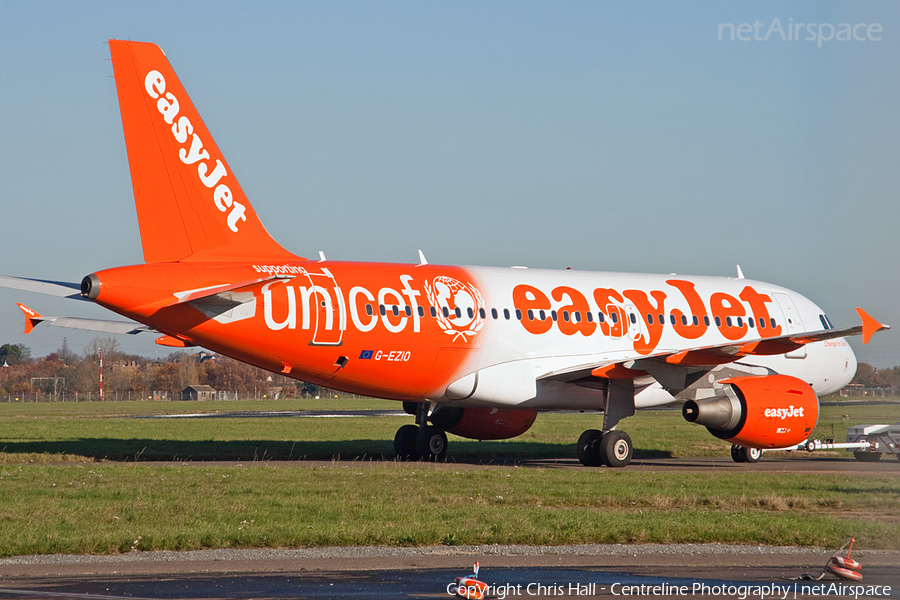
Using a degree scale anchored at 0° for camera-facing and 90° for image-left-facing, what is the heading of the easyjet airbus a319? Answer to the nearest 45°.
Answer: approximately 225°

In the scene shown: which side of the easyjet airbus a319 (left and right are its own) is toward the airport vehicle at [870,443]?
front
